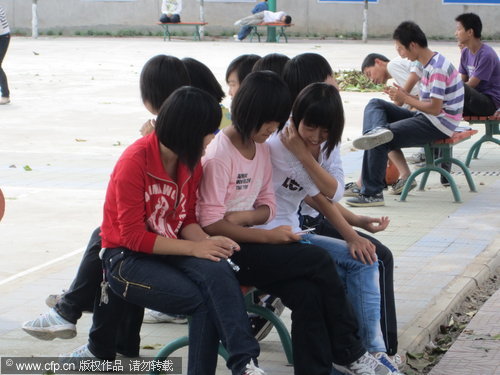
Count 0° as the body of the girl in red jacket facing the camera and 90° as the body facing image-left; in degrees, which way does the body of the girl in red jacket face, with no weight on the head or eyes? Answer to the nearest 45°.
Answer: approximately 315°

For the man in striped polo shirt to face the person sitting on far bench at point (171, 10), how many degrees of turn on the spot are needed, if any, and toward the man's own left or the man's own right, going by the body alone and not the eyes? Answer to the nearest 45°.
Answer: approximately 90° to the man's own right

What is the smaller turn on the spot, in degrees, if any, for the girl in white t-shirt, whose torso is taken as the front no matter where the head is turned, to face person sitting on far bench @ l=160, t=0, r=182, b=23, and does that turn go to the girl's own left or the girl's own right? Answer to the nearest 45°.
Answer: approximately 135° to the girl's own left

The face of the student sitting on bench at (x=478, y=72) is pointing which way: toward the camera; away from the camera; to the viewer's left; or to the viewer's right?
to the viewer's left

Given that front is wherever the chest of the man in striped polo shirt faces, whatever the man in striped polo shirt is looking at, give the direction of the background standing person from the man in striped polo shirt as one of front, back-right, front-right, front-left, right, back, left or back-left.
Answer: front-right

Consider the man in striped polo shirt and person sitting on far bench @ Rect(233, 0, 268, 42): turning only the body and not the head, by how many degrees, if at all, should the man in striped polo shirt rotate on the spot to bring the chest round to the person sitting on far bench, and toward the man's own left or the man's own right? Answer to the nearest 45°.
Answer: approximately 90° to the man's own right

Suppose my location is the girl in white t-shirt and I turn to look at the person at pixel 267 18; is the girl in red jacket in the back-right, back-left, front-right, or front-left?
back-left

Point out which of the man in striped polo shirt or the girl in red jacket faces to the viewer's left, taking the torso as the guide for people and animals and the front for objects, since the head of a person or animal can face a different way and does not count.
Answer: the man in striped polo shirt

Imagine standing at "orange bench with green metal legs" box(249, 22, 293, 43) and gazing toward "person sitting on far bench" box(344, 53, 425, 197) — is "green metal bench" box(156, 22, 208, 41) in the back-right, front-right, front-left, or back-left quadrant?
back-right

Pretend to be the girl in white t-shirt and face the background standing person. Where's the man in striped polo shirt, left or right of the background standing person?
right

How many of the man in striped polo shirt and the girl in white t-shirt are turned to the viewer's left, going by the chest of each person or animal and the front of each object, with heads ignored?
1

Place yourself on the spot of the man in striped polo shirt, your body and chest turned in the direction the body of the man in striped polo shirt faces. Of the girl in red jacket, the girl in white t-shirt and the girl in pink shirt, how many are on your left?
3

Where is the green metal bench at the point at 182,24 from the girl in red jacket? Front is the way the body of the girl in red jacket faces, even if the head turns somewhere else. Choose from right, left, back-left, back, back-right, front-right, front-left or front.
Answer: back-left

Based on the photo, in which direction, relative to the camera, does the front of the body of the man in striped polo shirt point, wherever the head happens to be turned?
to the viewer's left
